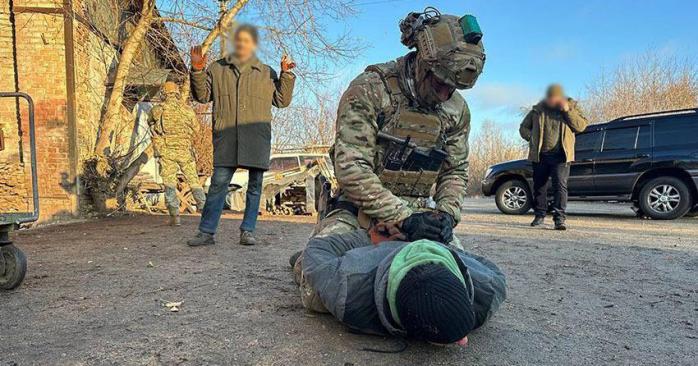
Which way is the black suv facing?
to the viewer's left

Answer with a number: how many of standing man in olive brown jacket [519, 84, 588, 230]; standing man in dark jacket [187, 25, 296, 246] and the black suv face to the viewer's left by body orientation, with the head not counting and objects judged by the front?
1

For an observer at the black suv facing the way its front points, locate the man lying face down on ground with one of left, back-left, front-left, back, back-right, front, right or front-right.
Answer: left

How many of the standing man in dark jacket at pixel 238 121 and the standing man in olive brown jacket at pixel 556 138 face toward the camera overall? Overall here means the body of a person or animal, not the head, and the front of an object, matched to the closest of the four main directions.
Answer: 2

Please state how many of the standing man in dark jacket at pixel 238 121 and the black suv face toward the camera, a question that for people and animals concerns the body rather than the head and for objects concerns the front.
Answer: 1

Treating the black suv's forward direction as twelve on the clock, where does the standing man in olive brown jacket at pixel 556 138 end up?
The standing man in olive brown jacket is roughly at 10 o'clock from the black suv.

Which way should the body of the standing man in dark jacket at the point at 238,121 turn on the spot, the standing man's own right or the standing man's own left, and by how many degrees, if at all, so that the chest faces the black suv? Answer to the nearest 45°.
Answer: approximately 90° to the standing man's own left

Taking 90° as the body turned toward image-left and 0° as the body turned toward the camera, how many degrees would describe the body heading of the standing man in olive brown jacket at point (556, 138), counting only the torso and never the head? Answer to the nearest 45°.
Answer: approximately 0°

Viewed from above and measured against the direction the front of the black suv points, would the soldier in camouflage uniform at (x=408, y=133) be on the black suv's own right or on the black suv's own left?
on the black suv's own left

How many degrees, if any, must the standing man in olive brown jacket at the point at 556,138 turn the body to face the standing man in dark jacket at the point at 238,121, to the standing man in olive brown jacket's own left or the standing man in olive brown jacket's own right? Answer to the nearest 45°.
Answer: approximately 45° to the standing man in olive brown jacket's own right

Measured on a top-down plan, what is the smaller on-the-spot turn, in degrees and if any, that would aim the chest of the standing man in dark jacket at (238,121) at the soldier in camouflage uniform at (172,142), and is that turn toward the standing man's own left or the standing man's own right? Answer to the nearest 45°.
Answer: approximately 135° to the standing man's own right

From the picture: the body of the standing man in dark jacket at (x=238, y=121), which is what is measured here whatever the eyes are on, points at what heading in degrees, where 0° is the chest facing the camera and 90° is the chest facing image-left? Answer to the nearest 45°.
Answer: approximately 0°
